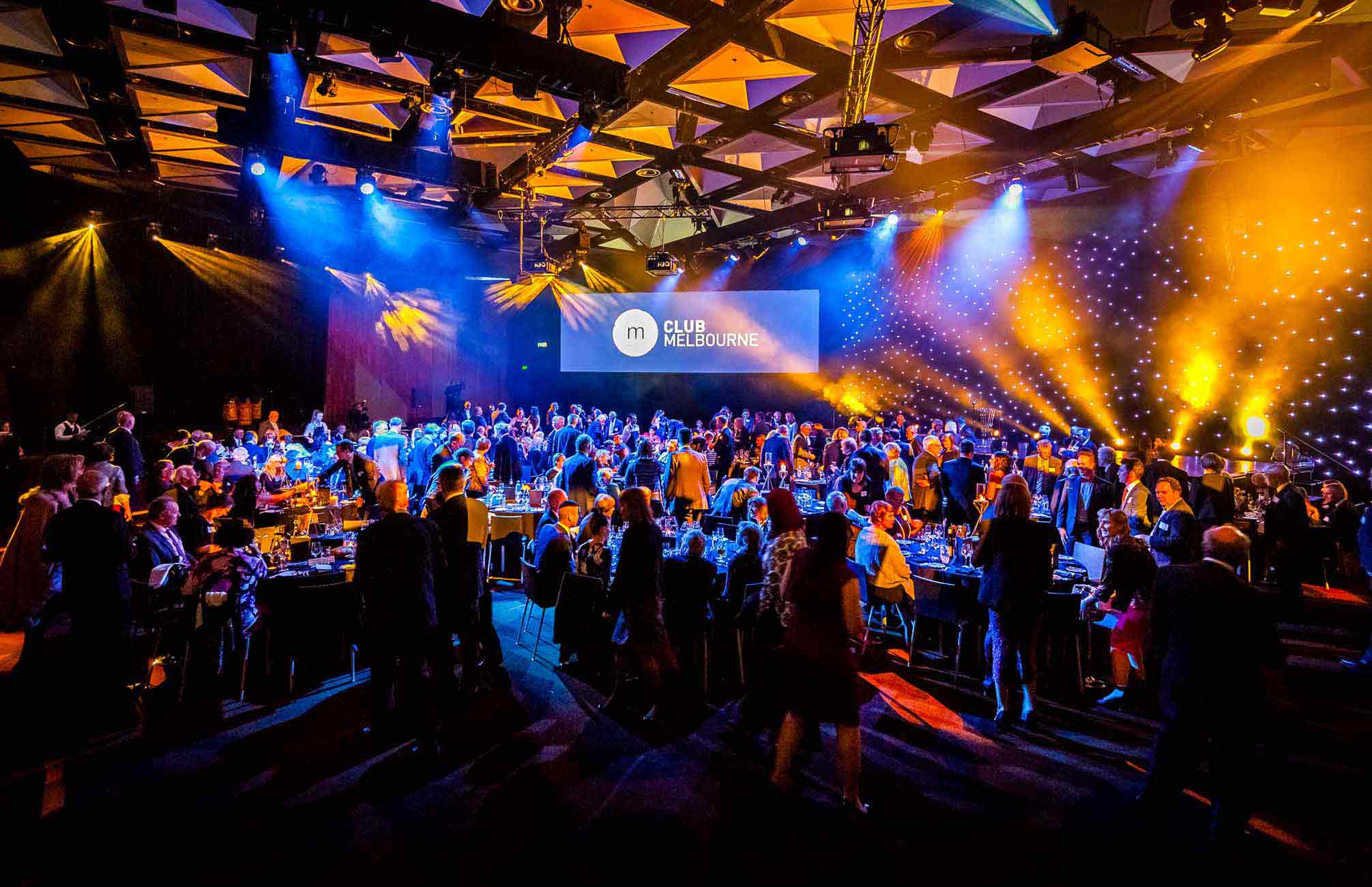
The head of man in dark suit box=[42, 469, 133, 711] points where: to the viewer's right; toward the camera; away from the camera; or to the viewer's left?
away from the camera

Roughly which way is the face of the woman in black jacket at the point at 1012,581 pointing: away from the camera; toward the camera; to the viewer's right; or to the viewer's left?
away from the camera

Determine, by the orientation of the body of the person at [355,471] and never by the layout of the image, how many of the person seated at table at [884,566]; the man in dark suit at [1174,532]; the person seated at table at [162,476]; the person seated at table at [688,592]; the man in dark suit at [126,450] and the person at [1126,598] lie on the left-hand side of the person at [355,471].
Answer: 4

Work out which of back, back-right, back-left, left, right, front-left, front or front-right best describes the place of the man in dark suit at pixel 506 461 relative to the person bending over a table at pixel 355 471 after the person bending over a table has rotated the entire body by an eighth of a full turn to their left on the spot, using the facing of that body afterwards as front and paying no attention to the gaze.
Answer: back-left

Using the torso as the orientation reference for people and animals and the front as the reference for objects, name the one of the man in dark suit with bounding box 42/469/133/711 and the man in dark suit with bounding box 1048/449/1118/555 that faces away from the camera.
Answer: the man in dark suit with bounding box 42/469/133/711

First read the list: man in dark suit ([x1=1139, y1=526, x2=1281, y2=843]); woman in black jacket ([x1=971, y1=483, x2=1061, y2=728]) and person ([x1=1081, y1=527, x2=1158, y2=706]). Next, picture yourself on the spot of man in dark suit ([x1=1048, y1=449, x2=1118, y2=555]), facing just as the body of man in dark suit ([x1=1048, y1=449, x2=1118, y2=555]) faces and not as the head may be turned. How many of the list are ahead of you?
3

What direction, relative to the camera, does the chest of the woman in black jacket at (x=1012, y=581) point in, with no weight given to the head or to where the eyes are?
away from the camera

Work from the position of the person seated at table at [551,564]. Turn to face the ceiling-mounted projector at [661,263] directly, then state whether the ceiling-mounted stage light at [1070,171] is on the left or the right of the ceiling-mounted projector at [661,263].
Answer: right

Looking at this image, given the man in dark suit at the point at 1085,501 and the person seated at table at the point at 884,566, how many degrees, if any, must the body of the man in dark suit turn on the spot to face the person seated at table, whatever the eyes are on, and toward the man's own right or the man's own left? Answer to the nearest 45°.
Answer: approximately 45° to the man's own right

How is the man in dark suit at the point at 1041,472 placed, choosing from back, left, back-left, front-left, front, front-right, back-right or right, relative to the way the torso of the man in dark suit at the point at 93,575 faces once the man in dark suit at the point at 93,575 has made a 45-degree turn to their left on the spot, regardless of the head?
back-right

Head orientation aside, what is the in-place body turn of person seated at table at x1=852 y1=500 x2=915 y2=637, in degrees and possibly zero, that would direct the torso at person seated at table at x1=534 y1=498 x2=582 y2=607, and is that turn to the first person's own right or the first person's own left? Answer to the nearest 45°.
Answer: approximately 135° to the first person's own left

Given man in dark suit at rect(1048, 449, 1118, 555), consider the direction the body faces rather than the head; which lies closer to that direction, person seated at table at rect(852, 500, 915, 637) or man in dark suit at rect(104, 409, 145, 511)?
the person seated at table

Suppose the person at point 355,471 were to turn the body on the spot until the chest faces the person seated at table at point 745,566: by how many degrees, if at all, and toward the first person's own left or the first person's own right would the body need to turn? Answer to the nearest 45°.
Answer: approximately 90° to the first person's own left

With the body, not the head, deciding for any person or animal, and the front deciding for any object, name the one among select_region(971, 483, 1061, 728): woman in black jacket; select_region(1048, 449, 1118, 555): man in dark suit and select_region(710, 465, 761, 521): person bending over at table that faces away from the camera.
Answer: the woman in black jacket

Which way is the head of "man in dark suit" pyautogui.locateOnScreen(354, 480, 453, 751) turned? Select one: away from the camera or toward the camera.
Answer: away from the camera
